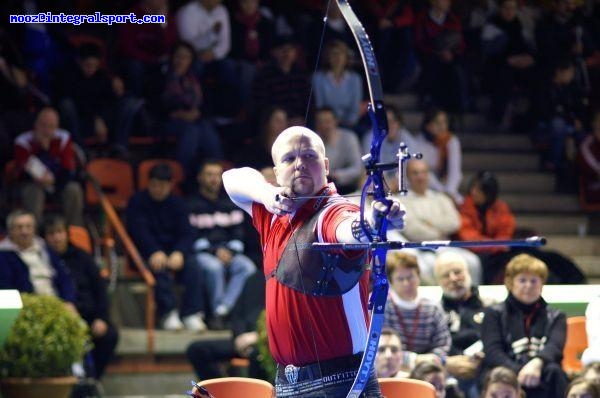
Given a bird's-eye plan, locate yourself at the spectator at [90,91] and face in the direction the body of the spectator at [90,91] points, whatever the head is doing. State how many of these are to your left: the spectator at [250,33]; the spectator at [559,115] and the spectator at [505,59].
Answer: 3

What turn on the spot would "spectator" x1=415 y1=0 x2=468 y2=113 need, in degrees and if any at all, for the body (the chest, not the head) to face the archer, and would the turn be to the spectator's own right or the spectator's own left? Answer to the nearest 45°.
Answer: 0° — they already face them
